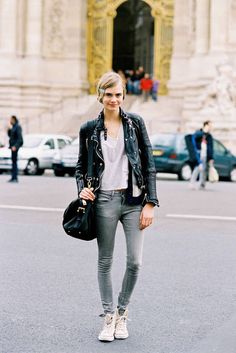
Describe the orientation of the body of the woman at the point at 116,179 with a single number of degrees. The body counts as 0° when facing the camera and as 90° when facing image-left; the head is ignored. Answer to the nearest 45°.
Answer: approximately 0°

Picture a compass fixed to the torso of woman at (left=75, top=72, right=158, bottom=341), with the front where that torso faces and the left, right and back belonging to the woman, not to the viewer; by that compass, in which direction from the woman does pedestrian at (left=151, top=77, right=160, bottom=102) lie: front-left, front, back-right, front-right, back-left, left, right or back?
back

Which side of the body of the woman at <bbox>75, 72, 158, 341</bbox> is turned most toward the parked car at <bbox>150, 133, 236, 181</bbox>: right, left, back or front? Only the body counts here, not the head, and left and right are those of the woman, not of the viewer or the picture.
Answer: back

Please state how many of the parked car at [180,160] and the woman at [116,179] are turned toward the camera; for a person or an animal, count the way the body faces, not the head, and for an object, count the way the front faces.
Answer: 1

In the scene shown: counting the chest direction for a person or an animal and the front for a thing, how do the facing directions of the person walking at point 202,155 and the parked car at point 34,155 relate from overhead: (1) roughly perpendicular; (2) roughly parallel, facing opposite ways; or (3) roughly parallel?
roughly perpendicular

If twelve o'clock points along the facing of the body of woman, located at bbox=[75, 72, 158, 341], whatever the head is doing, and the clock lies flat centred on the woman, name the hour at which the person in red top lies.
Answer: The person in red top is roughly at 6 o'clock from the woman.

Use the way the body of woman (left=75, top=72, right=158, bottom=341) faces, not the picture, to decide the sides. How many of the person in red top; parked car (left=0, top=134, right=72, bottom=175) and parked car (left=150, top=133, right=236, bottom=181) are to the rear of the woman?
3

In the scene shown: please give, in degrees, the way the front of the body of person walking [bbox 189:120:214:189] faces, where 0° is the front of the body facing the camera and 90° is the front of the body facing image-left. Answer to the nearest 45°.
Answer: approximately 315°
